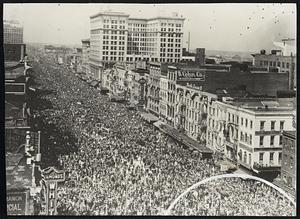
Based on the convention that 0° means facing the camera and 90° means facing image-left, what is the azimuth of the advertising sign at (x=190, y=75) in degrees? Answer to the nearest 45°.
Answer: approximately 0°

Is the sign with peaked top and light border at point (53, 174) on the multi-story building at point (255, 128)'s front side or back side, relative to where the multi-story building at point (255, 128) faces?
on the front side

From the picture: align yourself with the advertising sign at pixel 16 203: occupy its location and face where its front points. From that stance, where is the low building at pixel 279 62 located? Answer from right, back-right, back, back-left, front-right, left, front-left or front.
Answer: left

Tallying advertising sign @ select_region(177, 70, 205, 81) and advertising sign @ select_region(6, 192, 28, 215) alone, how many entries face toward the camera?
2

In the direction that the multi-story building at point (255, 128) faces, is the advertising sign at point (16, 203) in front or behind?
in front

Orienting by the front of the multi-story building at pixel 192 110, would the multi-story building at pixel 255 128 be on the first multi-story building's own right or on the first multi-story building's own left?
on the first multi-story building's own left

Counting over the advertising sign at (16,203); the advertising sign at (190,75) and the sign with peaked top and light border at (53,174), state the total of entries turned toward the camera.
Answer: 3

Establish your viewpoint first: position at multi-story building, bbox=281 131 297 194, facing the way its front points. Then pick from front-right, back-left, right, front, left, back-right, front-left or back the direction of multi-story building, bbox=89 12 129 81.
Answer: front-right
